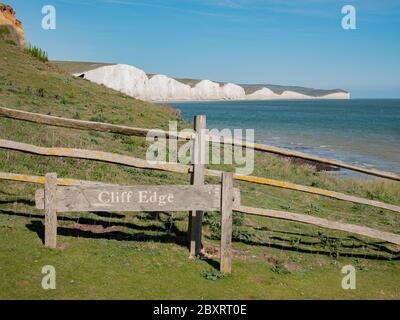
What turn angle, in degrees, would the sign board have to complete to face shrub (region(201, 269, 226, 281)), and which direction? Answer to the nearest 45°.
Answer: approximately 90° to its left

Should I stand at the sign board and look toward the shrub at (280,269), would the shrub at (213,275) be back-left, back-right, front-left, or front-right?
front-right

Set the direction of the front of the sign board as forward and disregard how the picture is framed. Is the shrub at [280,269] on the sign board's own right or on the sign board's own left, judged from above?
on the sign board's own left

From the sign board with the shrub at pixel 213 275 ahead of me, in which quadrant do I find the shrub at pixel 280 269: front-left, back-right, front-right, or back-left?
front-left

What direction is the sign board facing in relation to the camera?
toward the camera
